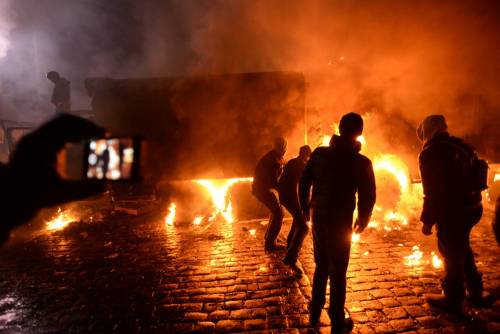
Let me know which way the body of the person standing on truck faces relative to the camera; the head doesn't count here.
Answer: to the viewer's left

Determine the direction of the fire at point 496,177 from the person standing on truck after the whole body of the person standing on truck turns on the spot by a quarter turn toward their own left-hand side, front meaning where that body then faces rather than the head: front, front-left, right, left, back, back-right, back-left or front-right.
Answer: front-left

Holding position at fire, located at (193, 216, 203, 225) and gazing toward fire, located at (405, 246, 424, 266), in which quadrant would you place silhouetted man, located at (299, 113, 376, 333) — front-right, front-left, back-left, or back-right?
front-right

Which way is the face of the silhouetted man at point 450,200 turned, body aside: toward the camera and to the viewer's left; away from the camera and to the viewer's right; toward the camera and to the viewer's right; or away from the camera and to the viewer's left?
away from the camera and to the viewer's left

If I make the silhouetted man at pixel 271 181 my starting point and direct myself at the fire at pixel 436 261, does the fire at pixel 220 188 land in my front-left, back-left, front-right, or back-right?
back-left

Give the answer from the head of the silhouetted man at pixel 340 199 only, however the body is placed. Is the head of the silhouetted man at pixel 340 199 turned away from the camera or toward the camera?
away from the camera

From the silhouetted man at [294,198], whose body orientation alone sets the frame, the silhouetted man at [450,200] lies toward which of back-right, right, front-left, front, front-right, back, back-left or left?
front-right

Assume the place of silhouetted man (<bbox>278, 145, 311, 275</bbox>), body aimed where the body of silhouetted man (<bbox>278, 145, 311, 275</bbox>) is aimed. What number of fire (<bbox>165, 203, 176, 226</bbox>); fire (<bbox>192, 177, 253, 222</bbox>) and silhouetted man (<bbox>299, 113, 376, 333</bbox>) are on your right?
1
